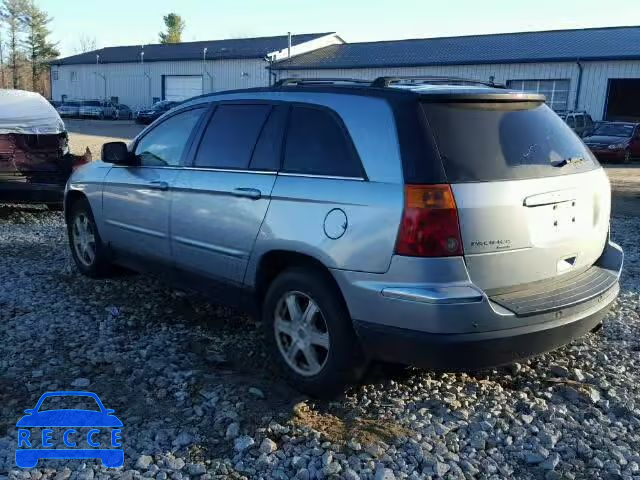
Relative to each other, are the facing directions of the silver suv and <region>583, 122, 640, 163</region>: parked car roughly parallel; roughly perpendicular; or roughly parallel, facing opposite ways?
roughly perpendicular

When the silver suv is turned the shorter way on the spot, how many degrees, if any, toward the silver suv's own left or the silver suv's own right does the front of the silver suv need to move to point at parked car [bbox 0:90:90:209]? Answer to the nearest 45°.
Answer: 0° — it already faces it

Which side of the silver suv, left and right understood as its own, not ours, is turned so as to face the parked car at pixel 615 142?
right

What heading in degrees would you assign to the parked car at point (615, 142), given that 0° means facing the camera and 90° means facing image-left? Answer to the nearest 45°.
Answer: approximately 45°

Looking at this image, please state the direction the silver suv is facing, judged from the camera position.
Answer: facing away from the viewer and to the left of the viewer

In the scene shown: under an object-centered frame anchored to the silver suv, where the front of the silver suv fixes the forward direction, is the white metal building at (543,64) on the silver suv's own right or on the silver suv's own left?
on the silver suv's own right

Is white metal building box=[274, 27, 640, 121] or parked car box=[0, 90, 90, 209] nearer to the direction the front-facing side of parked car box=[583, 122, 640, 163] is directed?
the parked car

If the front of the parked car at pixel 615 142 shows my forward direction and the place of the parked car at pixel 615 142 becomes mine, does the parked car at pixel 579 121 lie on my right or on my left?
on my right
